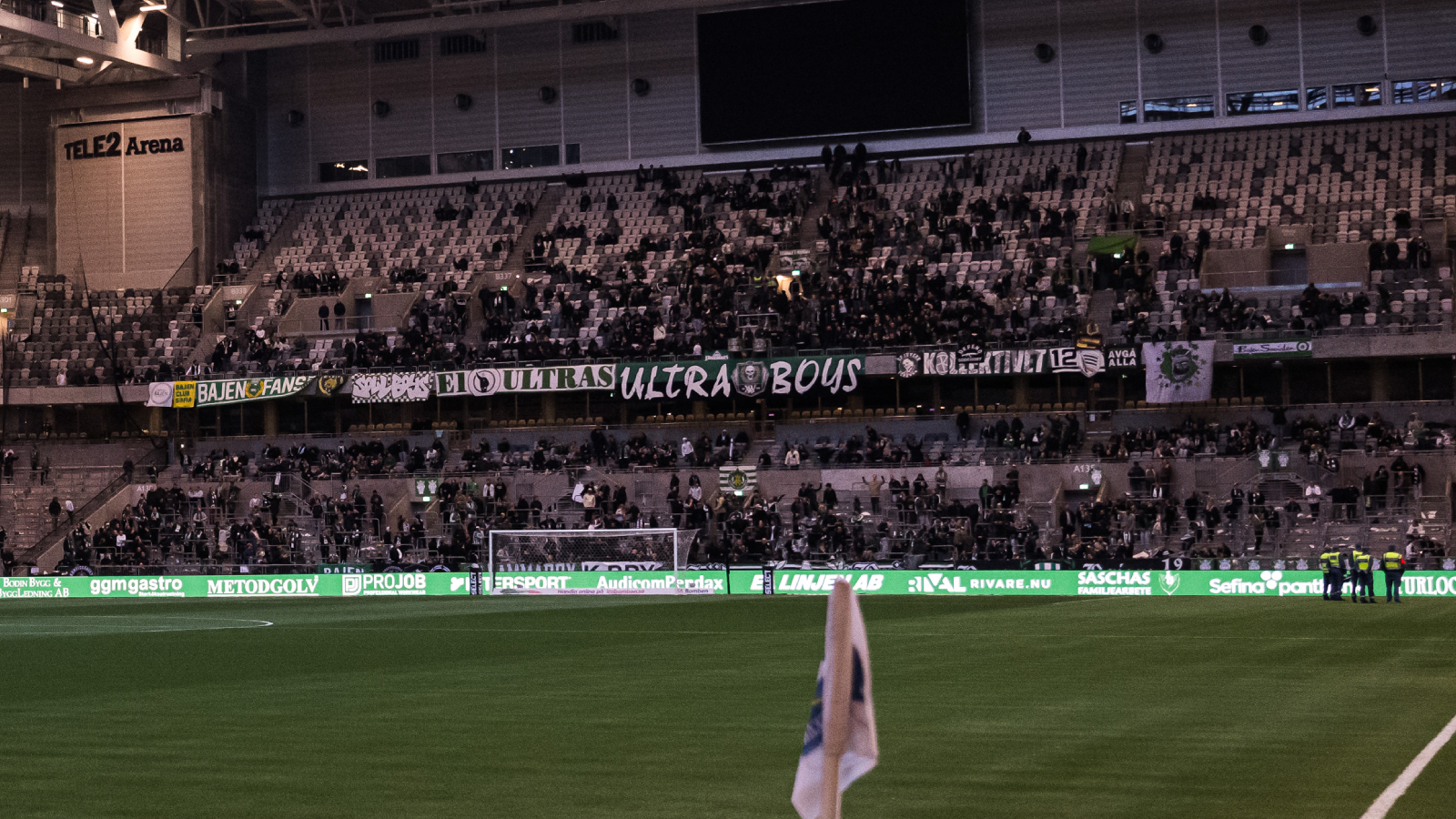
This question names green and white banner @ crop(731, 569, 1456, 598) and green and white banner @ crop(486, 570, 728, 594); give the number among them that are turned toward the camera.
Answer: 2

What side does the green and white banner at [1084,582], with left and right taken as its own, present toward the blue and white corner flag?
front

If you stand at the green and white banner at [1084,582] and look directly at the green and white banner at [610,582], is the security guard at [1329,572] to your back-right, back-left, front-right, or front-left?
back-left

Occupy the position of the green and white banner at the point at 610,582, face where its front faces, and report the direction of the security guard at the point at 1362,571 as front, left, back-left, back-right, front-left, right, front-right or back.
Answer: front-left

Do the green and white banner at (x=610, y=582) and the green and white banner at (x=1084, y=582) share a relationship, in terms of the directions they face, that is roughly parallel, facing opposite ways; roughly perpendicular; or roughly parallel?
roughly parallel

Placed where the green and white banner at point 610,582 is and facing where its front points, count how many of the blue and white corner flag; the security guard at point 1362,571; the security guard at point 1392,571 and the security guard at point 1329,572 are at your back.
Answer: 0

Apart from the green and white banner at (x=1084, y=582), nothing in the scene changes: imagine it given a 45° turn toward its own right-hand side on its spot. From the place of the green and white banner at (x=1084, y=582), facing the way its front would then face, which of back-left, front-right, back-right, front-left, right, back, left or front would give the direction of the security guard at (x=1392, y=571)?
left

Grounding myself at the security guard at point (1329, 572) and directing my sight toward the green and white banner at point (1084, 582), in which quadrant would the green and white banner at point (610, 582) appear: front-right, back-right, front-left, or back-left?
front-left

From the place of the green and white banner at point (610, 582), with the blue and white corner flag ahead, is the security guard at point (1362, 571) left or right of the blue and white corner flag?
left

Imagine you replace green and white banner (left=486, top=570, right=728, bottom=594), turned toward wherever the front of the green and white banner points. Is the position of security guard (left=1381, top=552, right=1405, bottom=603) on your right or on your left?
on your left

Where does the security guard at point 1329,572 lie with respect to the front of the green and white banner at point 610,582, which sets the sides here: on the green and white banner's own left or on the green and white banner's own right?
on the green and white banner's own left

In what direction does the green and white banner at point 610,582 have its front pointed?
toward the camera

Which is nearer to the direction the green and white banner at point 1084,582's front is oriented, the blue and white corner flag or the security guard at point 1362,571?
the blue and white corner flag

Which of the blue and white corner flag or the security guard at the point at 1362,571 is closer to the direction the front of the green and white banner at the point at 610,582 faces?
the blue and white corner flag

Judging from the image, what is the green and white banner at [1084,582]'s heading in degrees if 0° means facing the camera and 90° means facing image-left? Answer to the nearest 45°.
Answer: approximately 0°

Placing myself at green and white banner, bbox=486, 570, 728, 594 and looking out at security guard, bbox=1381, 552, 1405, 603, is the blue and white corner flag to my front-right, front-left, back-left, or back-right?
front-right

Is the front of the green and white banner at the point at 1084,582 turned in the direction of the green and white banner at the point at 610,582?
no
